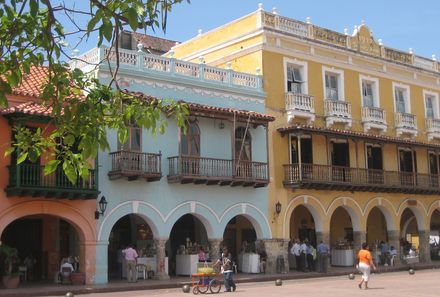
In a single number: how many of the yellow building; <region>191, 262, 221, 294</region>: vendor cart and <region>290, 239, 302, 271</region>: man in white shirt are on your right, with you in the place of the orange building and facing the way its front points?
0

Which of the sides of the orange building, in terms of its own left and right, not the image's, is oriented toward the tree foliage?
front

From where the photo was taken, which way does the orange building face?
toward the camera

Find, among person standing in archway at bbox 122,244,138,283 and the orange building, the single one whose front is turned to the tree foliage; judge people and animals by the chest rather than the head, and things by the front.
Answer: the orange building

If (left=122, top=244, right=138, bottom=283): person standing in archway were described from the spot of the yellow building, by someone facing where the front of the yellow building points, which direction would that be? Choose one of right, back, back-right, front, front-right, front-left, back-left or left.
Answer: right

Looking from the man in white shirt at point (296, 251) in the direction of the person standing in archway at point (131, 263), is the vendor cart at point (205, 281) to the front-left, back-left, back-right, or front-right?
front-left

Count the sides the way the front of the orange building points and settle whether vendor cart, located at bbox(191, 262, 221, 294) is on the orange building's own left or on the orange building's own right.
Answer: on the orange building's own left

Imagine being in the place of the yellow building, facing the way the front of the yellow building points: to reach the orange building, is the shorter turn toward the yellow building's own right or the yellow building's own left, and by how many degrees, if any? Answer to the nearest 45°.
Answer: approximately 90° to the yellow building's own right

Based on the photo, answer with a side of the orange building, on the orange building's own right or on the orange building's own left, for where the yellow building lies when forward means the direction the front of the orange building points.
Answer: on the orange building's own left
